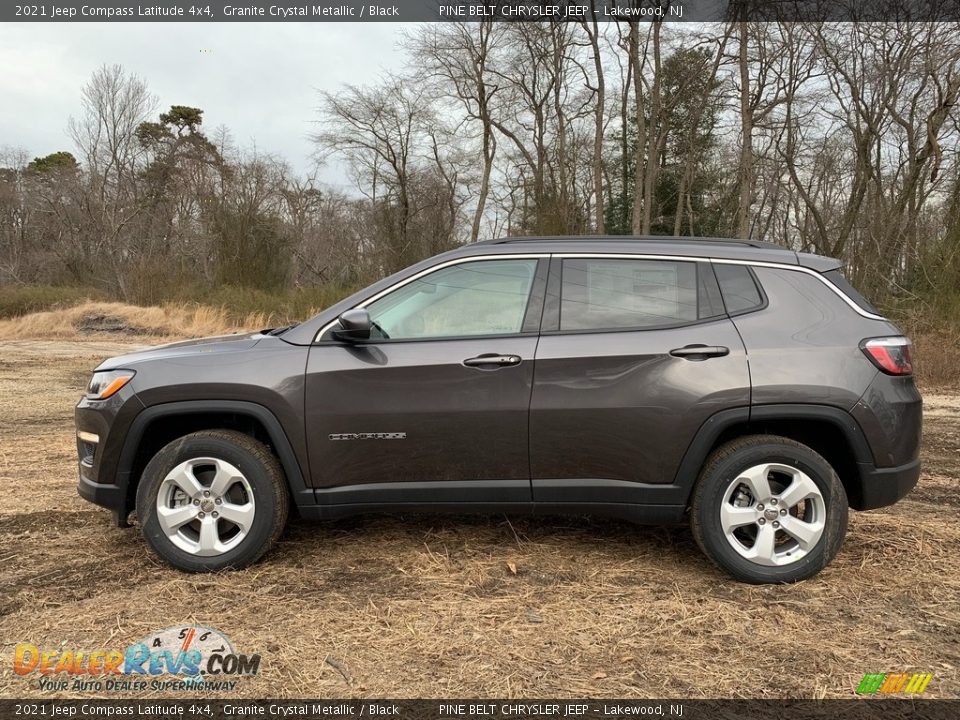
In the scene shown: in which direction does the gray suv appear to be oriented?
to the viewer's left
